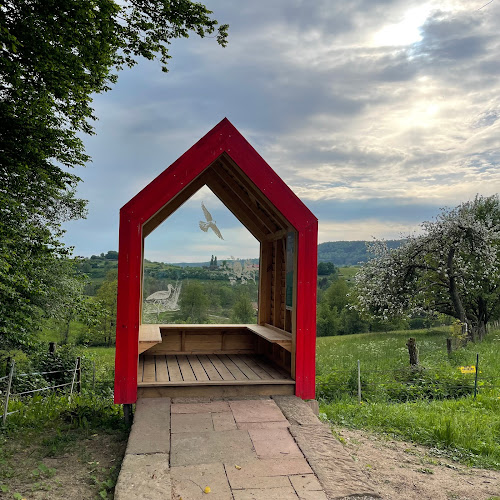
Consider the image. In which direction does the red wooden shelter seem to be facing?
toward the camera

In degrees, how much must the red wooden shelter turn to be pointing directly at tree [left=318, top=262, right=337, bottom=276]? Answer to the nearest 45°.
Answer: approximately 180°

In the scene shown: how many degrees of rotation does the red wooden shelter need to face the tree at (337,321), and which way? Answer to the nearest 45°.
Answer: approximately 180°

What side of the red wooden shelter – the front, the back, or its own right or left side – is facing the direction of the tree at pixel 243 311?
back

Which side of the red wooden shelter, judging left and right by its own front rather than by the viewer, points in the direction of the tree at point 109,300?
back

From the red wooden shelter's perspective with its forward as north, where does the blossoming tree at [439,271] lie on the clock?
The blossoming tree is roughly at 7 o'clock from the red wooden shelter.

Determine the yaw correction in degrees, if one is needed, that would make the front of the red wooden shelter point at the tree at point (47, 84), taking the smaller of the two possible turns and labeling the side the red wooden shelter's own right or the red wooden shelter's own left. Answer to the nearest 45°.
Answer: approximately 135° to the red wooden shelter's own right

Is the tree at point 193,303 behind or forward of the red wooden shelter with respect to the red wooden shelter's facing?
behind
